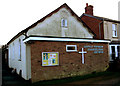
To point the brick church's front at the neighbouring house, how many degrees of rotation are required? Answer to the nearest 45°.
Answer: approximately 90° to its left

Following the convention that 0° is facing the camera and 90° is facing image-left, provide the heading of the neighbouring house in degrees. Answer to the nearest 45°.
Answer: approximately 315°

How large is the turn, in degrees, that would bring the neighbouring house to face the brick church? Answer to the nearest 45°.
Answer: approximately 90° to its right

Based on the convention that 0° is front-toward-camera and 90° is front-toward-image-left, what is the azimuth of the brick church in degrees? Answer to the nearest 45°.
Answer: approximately 315°
